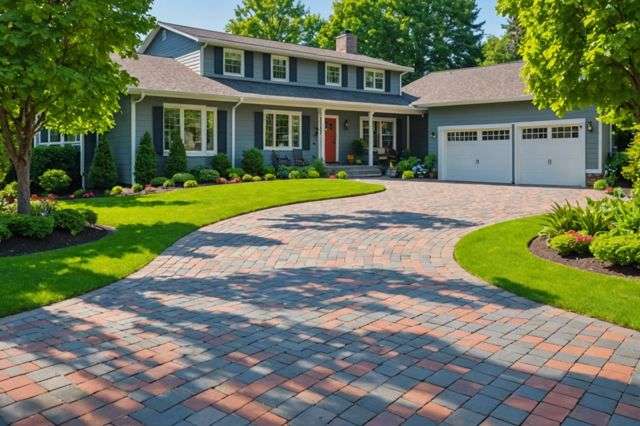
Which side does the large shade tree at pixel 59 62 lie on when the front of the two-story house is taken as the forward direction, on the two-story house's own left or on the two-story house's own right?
on the two-story house's own right

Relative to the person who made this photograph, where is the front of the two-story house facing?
facing the viewer and to the right of the viewer

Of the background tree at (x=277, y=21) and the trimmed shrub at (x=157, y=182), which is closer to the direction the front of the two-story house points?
the trimmed shrub

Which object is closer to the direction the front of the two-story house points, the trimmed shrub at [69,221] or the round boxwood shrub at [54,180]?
the trimmed shrub

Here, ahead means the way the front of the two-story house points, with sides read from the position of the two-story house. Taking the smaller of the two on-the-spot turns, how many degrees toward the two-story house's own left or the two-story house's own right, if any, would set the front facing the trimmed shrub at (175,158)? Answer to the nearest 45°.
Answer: approximately 90° to the two-story house's own right

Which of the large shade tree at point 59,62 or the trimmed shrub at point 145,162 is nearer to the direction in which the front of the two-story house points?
the large shade tree

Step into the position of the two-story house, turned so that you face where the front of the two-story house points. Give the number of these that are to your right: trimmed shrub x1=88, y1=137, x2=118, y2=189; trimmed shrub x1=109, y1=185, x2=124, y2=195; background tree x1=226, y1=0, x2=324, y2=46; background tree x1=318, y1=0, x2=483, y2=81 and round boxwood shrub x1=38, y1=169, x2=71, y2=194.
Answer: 3

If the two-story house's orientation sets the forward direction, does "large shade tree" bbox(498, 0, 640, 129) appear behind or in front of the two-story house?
in front

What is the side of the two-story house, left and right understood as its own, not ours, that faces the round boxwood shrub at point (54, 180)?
right

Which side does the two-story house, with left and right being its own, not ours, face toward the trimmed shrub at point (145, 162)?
right

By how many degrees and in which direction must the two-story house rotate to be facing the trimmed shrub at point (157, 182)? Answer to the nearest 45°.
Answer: approximately 90° to its right

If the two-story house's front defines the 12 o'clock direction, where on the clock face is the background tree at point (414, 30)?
The background tree is roughly at 8 o'clock from the two-story house.

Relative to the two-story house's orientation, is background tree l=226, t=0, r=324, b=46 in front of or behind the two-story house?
behind

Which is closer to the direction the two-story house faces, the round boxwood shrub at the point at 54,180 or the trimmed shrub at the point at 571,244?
the trimmed shrub
